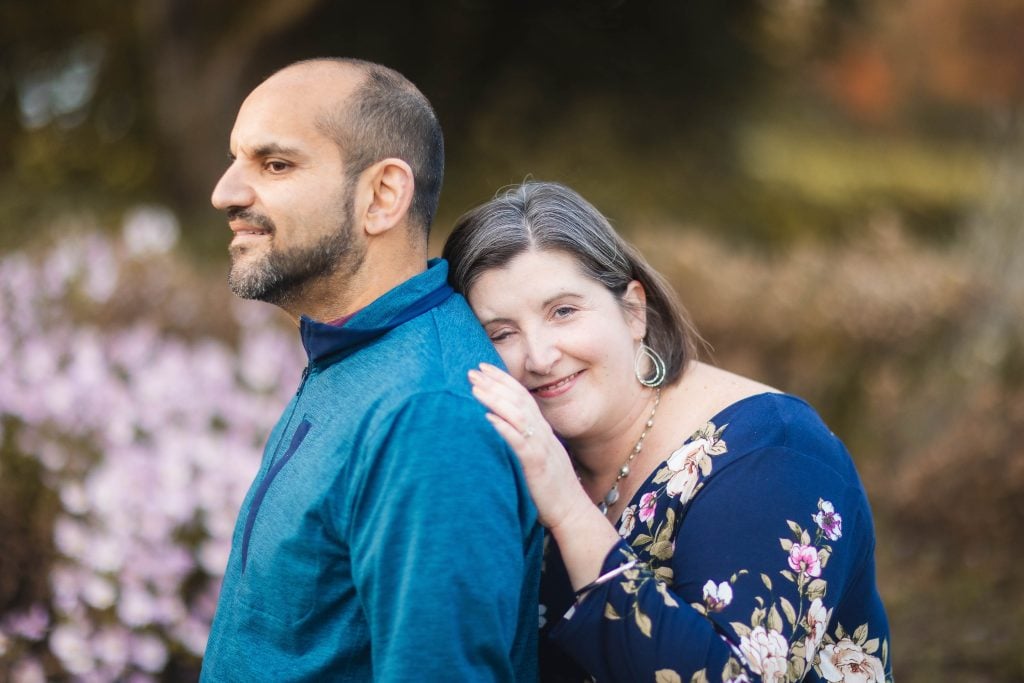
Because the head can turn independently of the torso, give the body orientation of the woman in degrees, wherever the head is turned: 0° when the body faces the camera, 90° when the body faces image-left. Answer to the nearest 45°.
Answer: approximately 45°

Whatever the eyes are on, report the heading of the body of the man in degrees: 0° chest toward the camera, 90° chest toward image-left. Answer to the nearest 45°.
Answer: approximately 90°

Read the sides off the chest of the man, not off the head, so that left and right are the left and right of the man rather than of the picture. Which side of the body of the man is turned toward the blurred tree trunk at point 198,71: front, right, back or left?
right

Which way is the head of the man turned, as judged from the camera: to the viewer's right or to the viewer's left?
to the viewer's left

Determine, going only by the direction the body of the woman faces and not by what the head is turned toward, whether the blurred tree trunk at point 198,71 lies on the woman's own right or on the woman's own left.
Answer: on the woman's own right

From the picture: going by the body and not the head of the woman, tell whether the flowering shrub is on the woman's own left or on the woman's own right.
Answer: on the woman's own right

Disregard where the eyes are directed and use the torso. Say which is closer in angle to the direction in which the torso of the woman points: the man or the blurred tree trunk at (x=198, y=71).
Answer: the man

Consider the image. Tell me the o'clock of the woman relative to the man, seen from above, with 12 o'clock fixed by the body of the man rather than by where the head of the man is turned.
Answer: The woman is roughly at 5 o'clock from the man.

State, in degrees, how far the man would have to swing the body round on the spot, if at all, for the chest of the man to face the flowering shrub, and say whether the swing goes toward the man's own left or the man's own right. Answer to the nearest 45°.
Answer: approximately 90° to the man's own right
